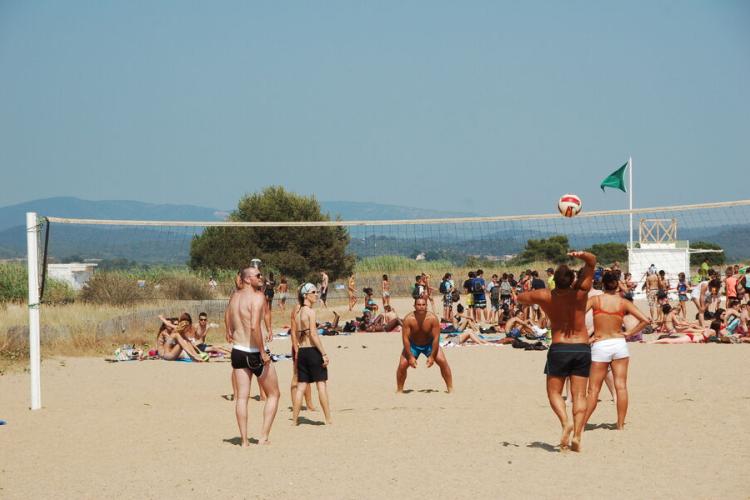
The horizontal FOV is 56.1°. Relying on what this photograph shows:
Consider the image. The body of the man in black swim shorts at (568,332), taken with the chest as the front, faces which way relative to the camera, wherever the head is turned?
away from the camera

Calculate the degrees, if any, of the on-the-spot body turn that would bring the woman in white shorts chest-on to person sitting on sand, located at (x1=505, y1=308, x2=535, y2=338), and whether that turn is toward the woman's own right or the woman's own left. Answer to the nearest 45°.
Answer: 0° — they already face them

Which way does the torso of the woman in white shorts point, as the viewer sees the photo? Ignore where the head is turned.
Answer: away from the camera

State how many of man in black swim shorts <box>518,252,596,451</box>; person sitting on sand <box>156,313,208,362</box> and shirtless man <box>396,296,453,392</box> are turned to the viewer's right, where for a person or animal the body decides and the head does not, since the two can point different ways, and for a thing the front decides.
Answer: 1

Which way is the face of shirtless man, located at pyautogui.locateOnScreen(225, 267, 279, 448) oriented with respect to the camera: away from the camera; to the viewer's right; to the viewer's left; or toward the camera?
to the viewer's right

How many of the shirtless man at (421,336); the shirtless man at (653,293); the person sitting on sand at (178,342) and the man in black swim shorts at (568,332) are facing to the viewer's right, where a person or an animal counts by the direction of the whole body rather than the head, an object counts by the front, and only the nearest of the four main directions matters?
1

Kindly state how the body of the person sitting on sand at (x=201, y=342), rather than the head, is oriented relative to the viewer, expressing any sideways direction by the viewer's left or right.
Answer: facing the viewer and to the right of the viewer

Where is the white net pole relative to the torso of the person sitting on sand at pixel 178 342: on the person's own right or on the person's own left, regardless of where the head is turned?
on the person's own right

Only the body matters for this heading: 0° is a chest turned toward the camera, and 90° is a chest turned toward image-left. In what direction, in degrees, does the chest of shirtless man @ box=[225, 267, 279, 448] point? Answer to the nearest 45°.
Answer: approximately 225°

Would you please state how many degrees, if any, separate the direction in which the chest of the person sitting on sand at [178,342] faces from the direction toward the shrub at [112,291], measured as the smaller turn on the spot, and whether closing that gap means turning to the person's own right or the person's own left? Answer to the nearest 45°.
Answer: approximately 90° to the person's own left

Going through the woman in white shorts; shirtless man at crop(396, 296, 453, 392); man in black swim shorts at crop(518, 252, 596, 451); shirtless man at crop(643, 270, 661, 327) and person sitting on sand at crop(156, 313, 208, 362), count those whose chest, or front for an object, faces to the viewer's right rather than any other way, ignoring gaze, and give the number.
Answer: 1

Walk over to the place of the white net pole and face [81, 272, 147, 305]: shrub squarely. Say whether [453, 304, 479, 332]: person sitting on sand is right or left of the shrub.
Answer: right

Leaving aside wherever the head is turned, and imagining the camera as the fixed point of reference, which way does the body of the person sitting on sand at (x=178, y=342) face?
to the viewer's right
